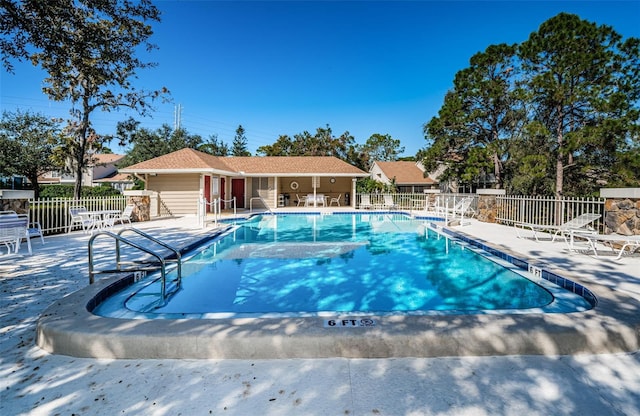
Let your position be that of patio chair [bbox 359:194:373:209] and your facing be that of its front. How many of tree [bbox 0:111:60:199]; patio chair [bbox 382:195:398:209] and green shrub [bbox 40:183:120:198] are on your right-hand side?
2

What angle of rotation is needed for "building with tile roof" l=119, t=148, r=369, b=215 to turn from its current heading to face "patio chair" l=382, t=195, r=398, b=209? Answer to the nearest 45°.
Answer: approximately 90° to its left

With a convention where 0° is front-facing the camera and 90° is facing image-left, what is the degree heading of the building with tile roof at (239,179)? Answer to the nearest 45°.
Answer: approximately 0°

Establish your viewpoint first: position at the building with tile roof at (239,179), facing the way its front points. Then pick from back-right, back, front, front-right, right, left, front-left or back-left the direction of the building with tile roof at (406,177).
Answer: back-left

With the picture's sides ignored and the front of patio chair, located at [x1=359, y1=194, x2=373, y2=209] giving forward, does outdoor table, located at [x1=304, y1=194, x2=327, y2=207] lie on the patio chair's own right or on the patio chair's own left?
on the patio chair's own right

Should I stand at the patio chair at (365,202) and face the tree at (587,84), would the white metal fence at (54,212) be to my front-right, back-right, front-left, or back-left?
back-right

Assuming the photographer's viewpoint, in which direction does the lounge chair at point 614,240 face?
facing to the left of the viewer
